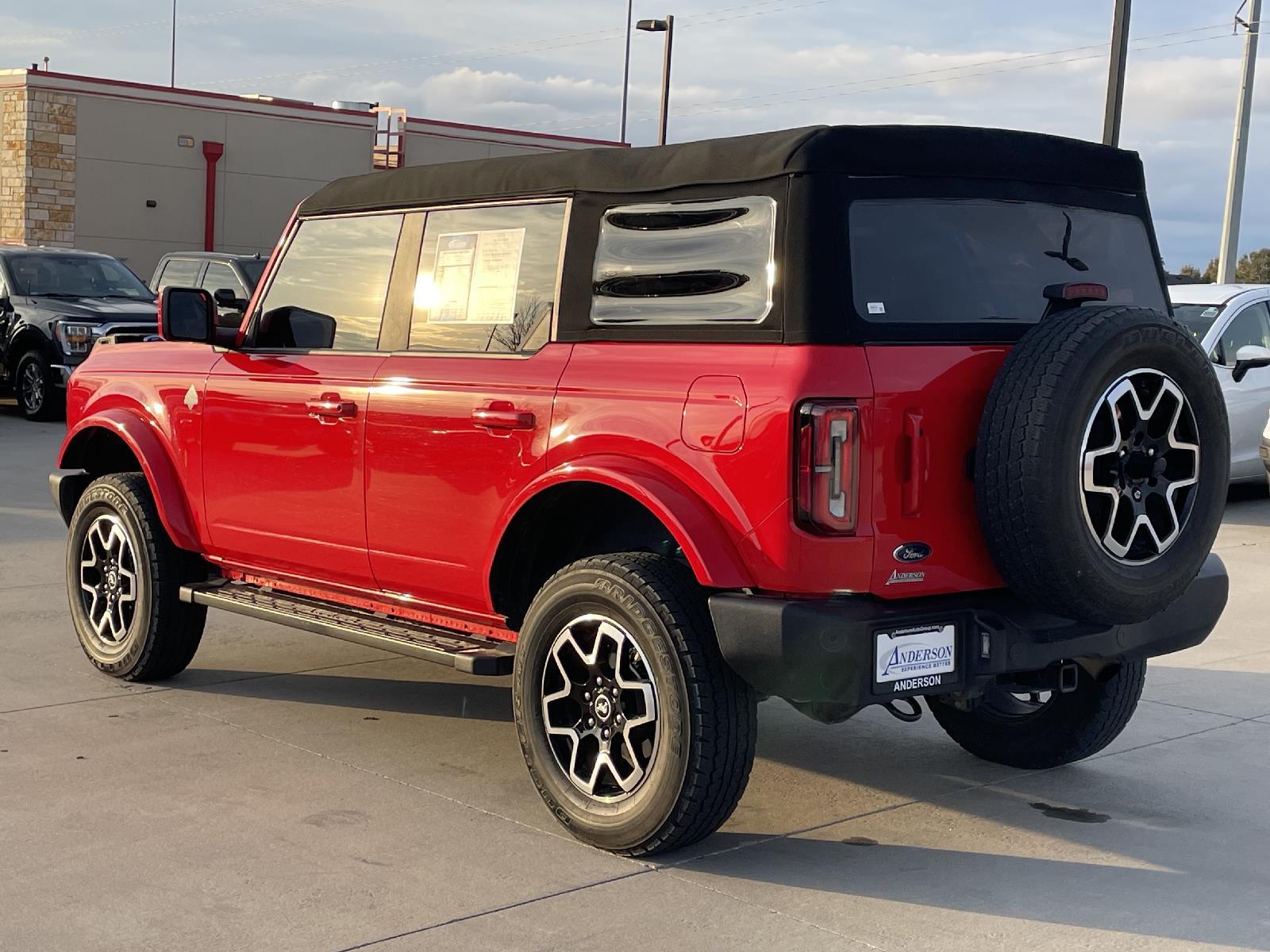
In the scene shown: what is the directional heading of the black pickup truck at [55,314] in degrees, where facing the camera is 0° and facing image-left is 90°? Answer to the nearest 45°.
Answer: approximately 315°

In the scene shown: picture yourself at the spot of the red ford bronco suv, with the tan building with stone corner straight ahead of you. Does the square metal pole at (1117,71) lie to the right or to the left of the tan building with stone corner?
right

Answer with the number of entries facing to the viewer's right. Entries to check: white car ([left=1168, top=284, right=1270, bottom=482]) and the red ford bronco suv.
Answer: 0

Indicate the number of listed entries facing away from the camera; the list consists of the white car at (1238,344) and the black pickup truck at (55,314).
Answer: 0

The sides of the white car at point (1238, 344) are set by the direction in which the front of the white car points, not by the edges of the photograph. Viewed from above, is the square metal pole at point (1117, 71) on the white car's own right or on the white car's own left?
on the white car's own right

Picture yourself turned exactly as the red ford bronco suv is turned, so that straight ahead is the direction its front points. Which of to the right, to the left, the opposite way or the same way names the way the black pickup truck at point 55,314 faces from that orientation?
the opposite way

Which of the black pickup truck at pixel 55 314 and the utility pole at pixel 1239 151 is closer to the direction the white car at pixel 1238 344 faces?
the black pickup truck

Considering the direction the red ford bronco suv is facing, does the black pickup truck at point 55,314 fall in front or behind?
in front

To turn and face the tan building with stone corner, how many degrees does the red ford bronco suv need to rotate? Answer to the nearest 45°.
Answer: approximately 45° to its right

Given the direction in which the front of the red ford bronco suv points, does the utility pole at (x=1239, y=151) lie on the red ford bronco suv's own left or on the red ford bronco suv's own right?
on the red ford bronco suv's own right

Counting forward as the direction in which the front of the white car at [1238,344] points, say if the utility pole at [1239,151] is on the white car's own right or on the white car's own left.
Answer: on the white car's own right

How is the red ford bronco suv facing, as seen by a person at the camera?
facing away from the viewer and to the left of the viewer

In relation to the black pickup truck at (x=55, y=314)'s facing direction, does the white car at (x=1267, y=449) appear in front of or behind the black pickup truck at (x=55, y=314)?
in front
